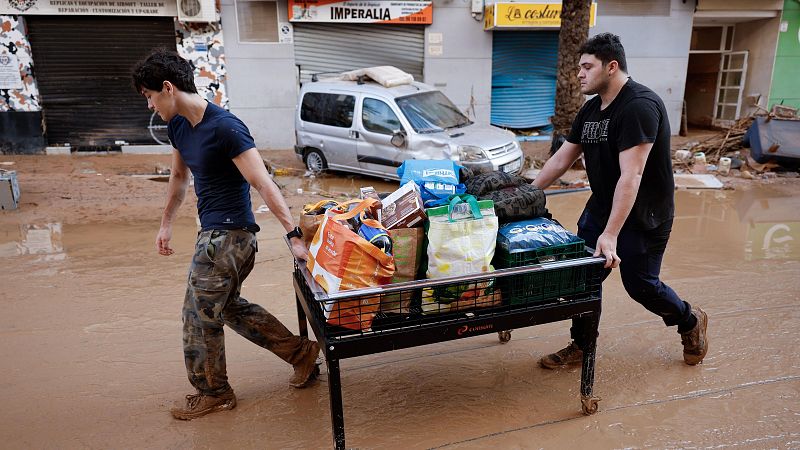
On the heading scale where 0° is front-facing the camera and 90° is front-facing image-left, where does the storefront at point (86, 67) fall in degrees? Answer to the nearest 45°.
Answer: approximately 0°

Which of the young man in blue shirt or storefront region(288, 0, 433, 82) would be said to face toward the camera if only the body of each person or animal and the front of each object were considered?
the storefront

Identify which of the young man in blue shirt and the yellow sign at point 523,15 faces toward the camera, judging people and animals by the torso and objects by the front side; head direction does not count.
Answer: the yellow sign

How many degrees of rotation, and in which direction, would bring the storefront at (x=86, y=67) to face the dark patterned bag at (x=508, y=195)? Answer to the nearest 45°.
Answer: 0° — it already faces it

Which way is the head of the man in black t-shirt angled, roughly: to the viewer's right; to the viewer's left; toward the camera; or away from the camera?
to the viewer's left

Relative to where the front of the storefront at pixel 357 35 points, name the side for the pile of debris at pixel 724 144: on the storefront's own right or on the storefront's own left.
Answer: on the storefront's own left

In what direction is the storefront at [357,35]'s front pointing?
toward the camera

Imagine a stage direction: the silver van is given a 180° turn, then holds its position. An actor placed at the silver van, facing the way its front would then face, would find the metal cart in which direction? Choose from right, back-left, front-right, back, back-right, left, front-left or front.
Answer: back-left

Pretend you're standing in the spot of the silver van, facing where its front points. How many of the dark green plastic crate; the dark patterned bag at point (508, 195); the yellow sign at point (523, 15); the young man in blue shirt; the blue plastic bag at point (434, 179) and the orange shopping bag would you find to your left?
1

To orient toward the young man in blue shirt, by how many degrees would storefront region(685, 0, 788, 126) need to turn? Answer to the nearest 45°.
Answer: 0° — it already faces them

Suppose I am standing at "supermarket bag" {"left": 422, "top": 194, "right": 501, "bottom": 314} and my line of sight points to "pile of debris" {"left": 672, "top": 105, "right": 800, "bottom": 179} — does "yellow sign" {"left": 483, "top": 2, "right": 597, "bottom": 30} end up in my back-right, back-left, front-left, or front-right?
front-left

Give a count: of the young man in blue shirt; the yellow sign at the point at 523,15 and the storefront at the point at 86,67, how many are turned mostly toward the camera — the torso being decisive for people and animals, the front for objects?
2

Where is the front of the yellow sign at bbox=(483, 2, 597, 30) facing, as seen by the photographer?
facing the viewer

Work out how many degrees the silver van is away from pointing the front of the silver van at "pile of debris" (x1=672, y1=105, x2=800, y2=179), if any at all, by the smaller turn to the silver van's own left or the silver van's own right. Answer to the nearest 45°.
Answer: approximately 45° to the silver van's own left

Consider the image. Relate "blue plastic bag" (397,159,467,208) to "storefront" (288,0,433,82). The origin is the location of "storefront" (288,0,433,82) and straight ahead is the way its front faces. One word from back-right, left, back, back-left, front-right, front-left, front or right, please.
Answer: front
